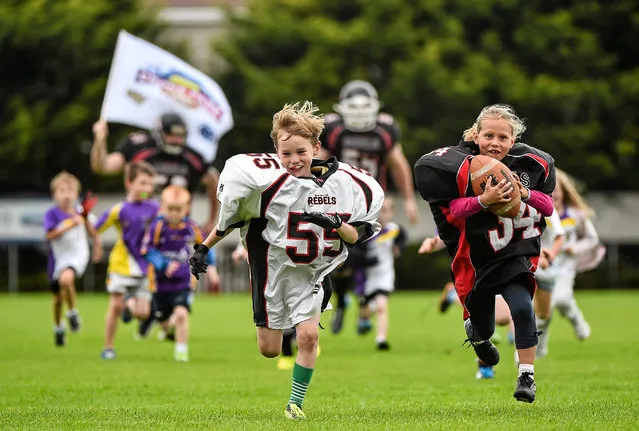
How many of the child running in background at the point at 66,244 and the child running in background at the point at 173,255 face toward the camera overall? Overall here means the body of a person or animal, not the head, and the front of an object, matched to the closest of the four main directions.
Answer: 2

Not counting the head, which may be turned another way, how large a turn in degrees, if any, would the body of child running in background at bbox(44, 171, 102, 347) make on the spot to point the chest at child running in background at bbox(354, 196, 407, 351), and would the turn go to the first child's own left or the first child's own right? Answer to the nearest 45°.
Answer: approximately 90° to the first child's own left

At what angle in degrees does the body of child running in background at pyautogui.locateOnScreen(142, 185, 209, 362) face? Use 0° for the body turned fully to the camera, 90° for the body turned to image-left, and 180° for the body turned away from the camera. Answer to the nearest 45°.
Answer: approximately 0°

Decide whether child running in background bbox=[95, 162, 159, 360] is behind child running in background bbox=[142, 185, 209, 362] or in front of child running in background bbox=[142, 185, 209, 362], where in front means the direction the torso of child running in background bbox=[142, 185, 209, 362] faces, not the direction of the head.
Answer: behind

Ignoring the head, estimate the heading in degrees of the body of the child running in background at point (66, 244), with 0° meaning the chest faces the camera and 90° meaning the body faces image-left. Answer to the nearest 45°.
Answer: approximately 0°

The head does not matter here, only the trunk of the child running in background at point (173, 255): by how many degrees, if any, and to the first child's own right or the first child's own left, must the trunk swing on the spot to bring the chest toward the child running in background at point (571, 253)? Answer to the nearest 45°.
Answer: approximately 90° to the first child's own left

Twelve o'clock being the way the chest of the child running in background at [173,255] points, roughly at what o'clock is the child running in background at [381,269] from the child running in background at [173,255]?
the child running in background at [381,269] is roughly at 8 o'clock from the child running in background at [173,255].

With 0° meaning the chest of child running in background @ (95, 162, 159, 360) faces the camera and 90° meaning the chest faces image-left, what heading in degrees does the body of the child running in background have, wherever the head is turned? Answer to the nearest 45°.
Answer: approximately 315°
